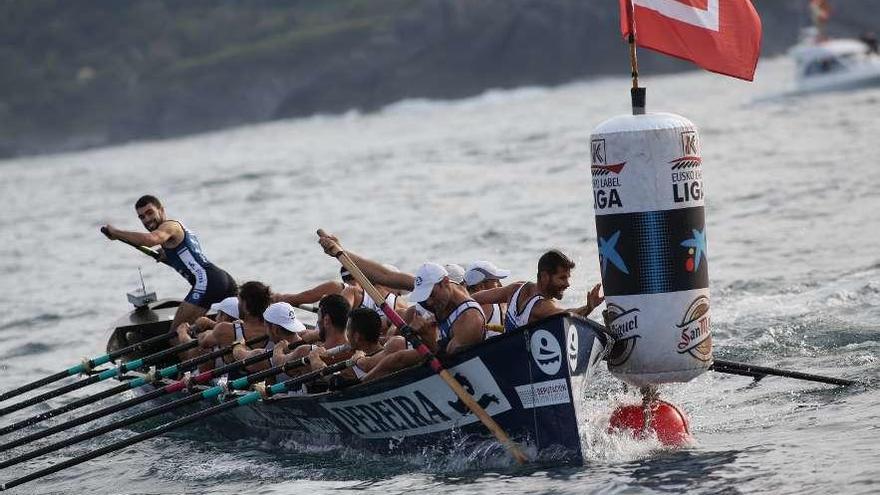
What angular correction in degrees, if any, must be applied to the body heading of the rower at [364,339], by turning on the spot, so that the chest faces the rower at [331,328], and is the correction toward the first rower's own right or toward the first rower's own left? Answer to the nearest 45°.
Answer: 0° — they already face them

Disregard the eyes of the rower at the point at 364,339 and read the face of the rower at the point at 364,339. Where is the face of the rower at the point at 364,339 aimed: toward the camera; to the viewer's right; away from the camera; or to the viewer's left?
to the viewer's left

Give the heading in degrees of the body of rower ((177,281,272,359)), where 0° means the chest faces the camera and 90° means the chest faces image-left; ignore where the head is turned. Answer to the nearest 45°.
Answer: approximately 135°

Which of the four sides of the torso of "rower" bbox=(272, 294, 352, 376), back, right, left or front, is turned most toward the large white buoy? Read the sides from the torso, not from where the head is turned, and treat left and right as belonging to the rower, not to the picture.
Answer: back

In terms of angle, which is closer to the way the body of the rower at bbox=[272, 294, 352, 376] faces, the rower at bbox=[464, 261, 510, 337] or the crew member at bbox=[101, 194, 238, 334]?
the crew member

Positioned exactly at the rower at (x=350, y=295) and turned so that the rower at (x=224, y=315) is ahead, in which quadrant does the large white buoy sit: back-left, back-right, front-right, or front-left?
back-left
